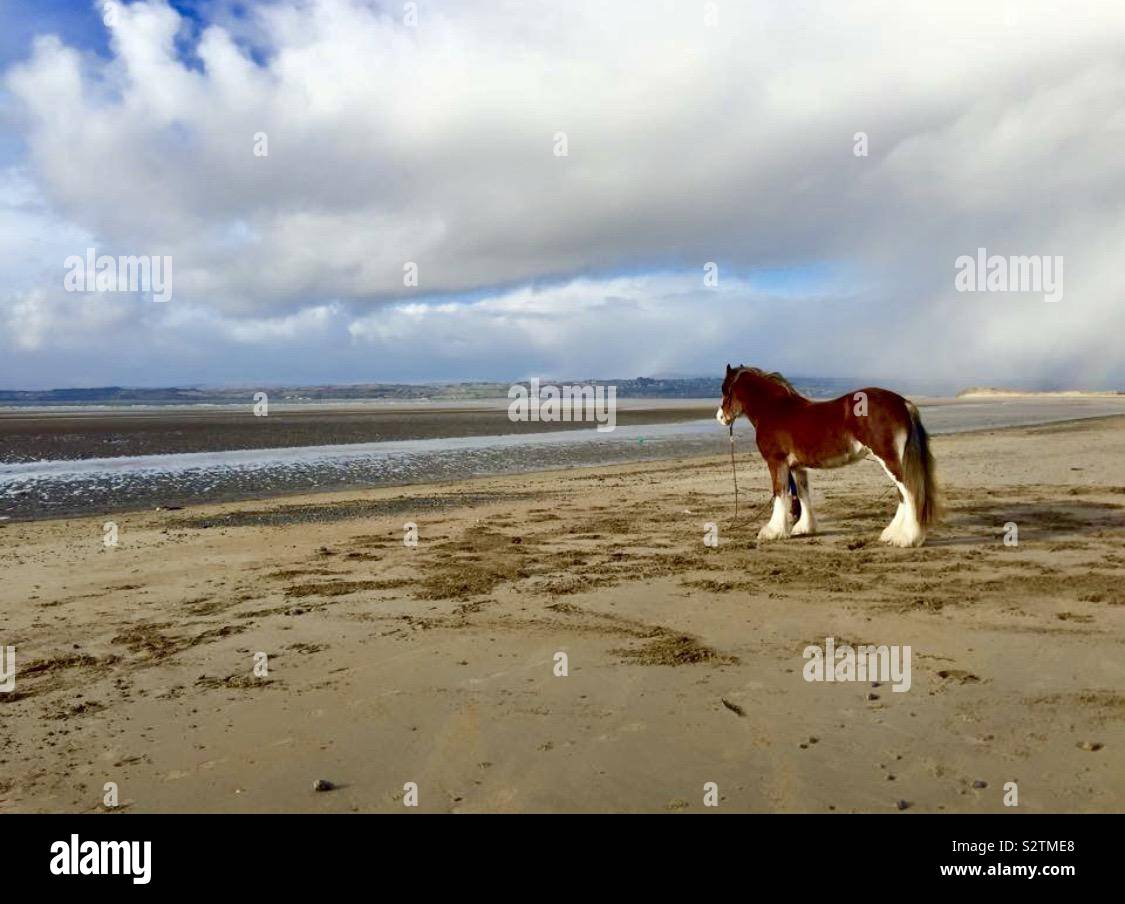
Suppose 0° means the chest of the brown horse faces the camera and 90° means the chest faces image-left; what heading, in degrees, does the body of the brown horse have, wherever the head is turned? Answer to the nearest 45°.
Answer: approximately 90°
